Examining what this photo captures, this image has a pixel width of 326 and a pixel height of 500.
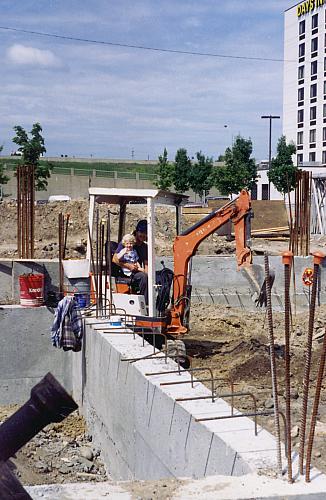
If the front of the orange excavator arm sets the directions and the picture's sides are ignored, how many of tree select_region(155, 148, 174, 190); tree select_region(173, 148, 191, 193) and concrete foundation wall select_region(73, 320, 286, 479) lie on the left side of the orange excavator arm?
2

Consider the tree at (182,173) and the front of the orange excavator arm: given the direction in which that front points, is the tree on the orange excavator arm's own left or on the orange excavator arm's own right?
on the orange excavator arm's own left

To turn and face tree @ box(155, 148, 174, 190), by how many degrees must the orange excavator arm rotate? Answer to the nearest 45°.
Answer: approximately 90° to its left

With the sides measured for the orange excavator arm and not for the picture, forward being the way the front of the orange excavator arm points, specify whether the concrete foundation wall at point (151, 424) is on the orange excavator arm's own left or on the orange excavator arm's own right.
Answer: on the orange excavator arm's own right

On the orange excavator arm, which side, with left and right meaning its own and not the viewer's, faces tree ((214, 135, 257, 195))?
left

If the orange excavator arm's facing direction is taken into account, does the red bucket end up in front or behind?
behind

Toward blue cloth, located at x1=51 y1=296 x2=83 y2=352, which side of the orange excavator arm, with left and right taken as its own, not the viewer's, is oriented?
back

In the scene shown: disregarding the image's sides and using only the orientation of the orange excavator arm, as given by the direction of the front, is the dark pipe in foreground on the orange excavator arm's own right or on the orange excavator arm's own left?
on the orange excavator arm's own right

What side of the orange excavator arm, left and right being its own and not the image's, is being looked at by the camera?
right

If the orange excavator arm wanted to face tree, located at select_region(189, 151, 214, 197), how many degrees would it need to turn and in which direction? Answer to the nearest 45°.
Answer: approximately 90° to its left

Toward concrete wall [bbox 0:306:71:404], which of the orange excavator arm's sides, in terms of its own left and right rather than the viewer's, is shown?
back
